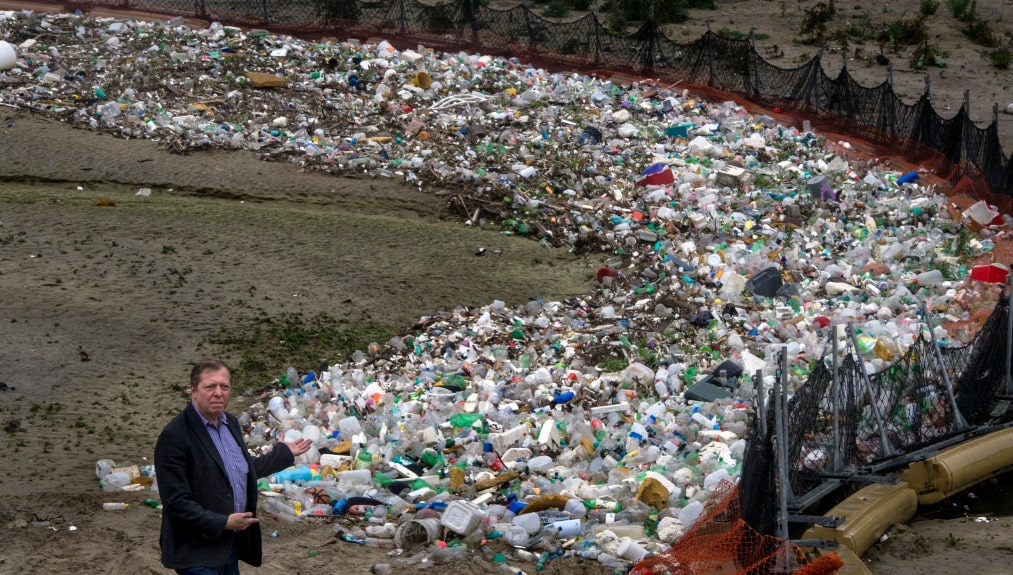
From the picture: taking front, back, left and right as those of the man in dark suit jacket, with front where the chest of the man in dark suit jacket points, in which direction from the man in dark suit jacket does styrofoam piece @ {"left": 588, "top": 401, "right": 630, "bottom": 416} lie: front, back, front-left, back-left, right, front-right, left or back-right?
left

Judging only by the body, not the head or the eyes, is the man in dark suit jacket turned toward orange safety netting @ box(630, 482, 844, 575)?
no

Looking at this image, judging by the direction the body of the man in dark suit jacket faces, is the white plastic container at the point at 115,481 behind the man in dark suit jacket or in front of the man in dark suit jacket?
behind

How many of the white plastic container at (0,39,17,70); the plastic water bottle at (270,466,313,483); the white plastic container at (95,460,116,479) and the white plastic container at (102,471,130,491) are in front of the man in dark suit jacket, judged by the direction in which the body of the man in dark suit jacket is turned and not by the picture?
0

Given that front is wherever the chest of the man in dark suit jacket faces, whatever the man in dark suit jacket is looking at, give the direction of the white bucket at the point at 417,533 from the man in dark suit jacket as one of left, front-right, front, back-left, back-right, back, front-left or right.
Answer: left

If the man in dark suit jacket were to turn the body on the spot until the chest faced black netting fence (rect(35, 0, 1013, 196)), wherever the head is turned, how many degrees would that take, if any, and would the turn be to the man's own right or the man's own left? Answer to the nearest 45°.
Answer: approximately 135° to the man's own left

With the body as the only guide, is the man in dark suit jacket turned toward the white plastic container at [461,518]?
no

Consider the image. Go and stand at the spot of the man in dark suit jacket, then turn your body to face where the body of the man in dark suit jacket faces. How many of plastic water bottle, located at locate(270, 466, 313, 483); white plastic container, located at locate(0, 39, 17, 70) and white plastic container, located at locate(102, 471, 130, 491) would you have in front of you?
0

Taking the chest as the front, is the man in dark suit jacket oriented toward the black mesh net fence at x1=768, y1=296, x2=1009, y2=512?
no

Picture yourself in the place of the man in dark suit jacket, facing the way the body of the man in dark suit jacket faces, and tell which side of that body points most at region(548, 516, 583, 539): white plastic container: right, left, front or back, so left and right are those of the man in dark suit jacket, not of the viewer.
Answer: left

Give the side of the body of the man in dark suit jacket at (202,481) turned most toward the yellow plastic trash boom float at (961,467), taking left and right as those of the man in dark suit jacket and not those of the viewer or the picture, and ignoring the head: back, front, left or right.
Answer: left
